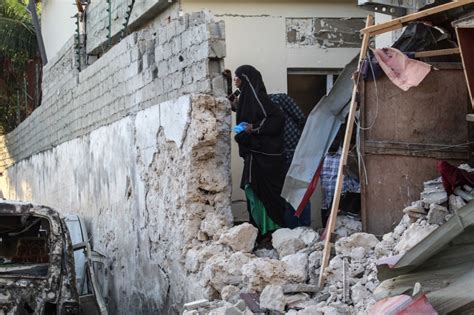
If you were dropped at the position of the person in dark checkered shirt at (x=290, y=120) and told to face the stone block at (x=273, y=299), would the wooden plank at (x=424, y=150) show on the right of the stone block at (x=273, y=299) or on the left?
left

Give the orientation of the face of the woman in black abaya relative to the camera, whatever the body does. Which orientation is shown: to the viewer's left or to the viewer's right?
to the viewer's left

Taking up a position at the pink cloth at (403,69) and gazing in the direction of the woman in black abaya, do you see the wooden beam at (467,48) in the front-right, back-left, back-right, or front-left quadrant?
back-left

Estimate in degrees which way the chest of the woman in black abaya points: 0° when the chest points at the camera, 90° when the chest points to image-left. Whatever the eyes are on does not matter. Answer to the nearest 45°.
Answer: approximately 90°

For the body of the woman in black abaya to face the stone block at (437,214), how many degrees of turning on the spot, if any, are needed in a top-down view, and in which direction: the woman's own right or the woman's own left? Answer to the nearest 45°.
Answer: approximately 135° to the woman's own left

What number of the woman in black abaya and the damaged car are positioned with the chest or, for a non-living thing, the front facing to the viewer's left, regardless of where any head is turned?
1
